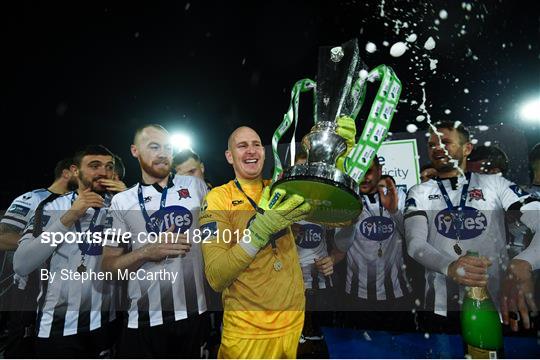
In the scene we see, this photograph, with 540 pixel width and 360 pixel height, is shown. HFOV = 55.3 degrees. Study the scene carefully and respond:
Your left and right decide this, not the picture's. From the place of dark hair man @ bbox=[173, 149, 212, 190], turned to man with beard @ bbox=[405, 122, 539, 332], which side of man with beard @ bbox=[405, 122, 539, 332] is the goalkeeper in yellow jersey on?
right

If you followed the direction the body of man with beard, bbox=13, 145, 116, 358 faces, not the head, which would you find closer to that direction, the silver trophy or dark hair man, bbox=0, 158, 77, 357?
the silver trophy

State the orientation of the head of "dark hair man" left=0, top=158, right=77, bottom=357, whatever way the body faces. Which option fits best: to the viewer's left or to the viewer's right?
to the viewer's right

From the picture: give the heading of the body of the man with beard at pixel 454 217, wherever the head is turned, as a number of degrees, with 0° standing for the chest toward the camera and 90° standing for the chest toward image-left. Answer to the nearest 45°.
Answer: approximately 0°

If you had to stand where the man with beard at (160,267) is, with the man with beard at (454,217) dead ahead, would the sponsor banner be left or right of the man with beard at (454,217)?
left

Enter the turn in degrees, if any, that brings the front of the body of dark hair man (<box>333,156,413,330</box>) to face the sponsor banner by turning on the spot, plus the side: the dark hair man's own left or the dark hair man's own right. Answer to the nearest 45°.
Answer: approximately 180°

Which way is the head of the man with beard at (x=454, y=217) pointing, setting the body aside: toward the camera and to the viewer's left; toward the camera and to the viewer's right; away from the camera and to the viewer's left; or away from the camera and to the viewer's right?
toward the camera and to the viewer's left

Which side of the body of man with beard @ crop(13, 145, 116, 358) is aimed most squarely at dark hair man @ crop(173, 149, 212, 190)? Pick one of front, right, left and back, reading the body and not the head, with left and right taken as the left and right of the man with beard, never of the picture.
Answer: left

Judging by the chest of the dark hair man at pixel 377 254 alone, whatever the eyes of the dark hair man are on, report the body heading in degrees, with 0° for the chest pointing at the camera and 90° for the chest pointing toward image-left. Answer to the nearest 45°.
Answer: approximately 0°
